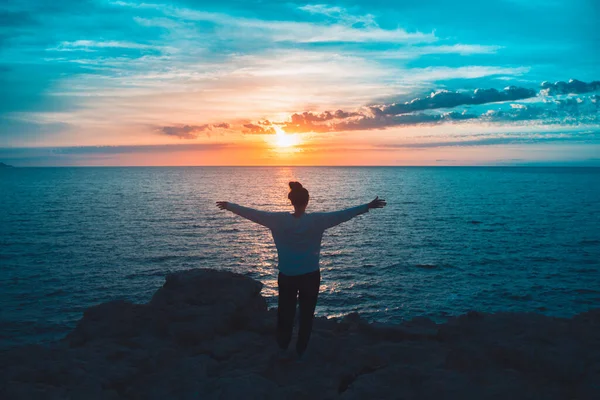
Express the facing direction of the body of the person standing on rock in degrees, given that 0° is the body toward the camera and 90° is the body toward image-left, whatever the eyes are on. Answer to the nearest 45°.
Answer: approximately 180°
